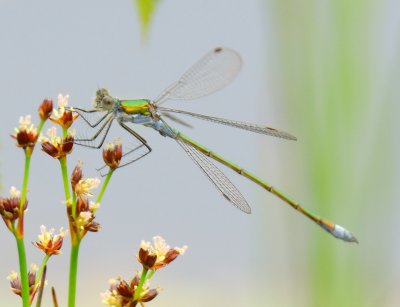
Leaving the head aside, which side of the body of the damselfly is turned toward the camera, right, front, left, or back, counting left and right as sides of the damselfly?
left
